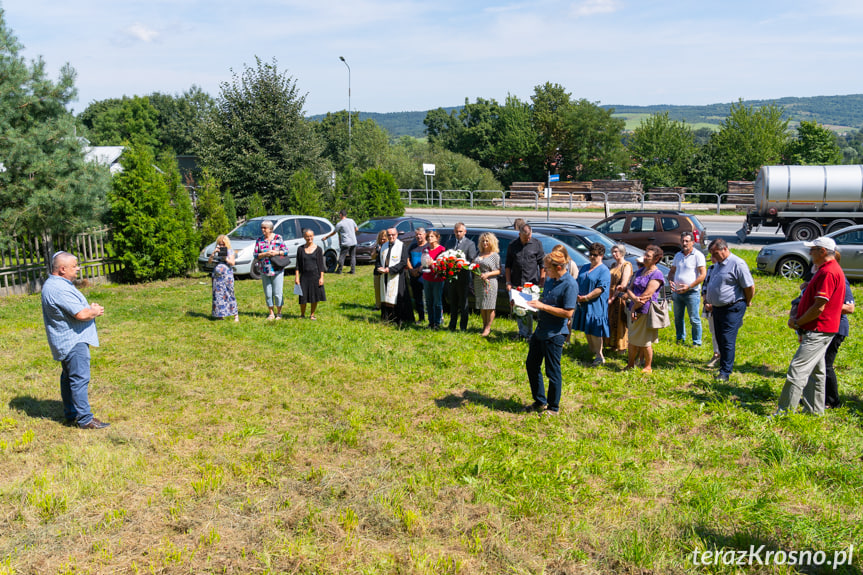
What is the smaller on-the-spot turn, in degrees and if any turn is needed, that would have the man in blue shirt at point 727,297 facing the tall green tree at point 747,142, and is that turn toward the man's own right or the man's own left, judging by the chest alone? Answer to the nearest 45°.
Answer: approximately 135° to the man's own right

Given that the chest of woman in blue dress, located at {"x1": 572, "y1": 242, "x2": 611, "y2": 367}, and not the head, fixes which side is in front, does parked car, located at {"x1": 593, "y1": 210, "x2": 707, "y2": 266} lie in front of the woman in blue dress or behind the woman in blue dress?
behind

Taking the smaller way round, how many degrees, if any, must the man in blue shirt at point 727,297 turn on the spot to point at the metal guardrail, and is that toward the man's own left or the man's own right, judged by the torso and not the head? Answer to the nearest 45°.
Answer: approximately 135° to the man's own right

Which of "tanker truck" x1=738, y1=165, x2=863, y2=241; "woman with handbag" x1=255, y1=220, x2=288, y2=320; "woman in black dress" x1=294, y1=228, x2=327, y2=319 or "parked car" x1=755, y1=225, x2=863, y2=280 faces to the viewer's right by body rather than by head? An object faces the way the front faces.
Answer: the tanker truck

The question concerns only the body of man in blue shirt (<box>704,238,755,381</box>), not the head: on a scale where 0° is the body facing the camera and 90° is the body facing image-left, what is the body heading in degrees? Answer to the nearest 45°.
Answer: approximately 45°

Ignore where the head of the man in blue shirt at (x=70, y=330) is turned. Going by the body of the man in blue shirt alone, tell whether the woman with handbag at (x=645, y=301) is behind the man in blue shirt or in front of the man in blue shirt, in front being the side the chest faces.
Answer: in front

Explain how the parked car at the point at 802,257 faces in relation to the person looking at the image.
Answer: facing to the left of the viewer

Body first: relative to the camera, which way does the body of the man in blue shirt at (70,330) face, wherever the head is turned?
to the viewer's right

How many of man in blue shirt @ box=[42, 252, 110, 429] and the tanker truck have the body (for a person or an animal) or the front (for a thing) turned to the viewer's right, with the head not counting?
2

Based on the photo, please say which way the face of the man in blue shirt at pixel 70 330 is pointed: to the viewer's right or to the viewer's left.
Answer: to the viewer's right

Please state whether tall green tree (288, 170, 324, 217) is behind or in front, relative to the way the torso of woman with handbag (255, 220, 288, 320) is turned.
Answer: behind

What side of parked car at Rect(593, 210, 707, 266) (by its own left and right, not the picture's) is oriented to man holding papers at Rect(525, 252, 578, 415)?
left

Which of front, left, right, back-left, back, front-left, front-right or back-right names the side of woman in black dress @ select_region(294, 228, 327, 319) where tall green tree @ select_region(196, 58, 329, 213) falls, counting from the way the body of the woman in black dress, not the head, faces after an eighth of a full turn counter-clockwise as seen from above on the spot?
back-left
